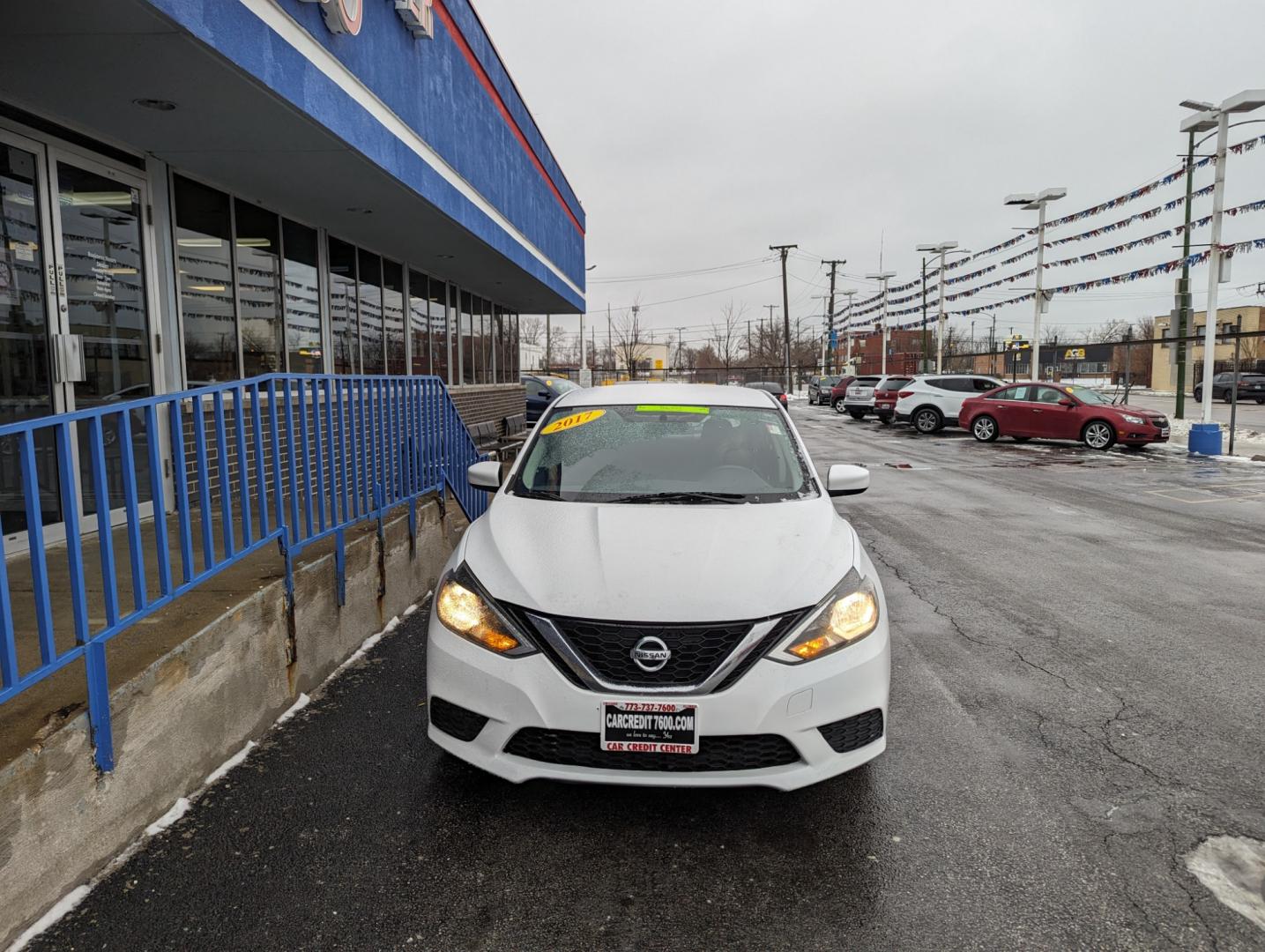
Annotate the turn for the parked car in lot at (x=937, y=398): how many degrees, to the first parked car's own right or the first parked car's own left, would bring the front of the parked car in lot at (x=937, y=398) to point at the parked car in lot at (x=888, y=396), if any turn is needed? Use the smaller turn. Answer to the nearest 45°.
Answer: approximately 135° to the first parked car's own left

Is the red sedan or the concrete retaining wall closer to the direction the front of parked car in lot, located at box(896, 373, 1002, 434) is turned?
the red sedan

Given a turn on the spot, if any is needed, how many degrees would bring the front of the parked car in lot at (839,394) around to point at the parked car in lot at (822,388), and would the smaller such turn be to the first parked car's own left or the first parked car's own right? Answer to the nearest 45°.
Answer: approximately 45° to the first parked car's own left

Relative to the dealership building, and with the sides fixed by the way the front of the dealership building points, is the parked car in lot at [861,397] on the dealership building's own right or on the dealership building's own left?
on the dealership building's own left

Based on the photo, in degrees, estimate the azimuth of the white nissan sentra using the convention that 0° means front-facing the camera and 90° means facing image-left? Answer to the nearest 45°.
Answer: approximately 0°

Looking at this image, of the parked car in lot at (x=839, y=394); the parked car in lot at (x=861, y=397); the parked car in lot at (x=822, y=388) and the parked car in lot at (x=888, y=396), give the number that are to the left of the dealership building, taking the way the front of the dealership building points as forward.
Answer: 4

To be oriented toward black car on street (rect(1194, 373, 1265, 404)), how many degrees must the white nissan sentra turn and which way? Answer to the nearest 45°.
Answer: approximately 135° to its left

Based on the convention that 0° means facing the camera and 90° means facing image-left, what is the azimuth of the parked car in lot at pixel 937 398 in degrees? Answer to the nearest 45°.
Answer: approximately 270°

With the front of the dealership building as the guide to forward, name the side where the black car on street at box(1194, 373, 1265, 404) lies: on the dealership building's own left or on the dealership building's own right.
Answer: on the dealership building's own left

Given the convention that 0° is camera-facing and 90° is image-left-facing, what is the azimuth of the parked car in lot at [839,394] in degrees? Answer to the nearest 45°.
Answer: approximately 225°

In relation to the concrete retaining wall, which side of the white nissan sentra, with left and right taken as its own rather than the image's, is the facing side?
right

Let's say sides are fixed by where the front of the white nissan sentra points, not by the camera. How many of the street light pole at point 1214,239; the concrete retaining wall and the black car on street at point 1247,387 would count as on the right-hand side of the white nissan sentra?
1

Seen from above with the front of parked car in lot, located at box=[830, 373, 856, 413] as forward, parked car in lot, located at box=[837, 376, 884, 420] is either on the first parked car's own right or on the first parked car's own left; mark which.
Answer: on the first parked car's own right

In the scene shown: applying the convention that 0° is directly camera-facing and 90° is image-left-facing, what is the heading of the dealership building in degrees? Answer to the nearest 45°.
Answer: approximately 315°

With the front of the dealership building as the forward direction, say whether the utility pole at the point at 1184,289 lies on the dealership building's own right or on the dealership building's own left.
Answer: on the dealership building's own left

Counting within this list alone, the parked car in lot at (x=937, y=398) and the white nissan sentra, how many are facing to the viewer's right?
1
